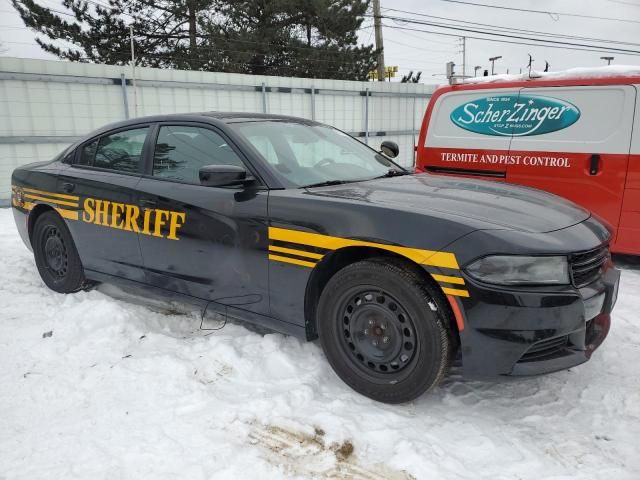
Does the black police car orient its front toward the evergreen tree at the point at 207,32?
no

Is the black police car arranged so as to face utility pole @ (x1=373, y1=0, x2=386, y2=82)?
no

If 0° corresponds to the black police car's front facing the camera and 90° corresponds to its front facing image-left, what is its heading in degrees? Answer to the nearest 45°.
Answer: approximately 315°

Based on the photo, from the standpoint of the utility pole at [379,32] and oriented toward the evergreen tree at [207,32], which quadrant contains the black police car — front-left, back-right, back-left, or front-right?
front-left

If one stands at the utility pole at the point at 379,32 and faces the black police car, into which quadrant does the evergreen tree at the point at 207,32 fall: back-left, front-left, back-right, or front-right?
front-right
